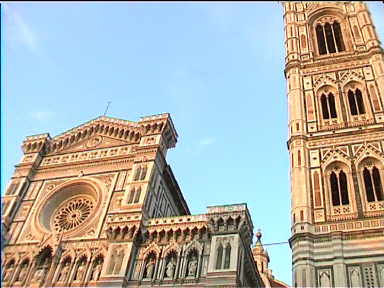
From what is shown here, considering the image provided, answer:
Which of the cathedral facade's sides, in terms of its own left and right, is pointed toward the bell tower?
left

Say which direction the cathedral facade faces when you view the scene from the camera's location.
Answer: facing the viewer and to the left of the viewer
